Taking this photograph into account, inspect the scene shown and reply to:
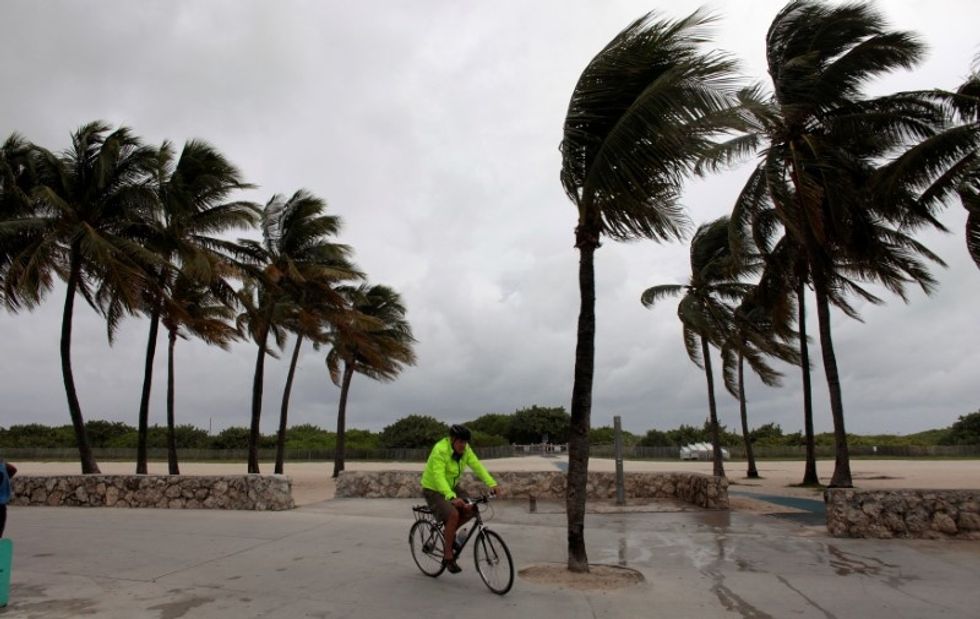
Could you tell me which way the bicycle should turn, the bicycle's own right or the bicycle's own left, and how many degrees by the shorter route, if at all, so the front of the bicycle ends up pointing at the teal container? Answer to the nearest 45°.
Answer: approximately 135° to the bicycle's own right

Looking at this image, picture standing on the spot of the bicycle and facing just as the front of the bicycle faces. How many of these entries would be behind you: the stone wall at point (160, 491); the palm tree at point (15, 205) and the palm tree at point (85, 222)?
3

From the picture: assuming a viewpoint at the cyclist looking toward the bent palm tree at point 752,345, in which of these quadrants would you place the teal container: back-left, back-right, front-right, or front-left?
back-left

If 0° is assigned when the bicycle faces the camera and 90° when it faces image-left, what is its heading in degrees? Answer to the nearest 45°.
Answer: approximately 315°

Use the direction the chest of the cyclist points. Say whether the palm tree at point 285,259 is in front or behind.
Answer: behind

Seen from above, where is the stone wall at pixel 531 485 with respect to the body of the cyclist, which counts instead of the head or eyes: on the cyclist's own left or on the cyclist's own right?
on the cyclist's own left

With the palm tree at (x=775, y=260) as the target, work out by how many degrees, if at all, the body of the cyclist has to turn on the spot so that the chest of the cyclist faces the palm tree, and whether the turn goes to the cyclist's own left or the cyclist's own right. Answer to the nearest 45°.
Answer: approximately 90° to the cyclist's own left

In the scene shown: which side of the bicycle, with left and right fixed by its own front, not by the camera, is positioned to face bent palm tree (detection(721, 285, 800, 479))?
left

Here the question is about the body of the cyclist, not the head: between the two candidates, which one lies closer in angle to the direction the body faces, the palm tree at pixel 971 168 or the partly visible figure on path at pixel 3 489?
the palm tree

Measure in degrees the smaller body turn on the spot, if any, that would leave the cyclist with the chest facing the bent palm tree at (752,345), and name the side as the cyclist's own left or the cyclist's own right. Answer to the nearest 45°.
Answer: approximately 90° to the cyclist's own left

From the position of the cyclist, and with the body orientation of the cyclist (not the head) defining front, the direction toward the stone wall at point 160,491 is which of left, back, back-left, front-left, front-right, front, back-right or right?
back

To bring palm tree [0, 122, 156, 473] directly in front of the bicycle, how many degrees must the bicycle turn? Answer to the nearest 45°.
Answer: approximately 180°

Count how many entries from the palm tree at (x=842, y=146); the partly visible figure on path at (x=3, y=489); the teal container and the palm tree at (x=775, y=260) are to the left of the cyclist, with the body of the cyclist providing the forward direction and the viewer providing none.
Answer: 2

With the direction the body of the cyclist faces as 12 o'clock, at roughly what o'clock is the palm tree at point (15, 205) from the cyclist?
The palm tree is roughly at 6 o'clock from the cyclist.
